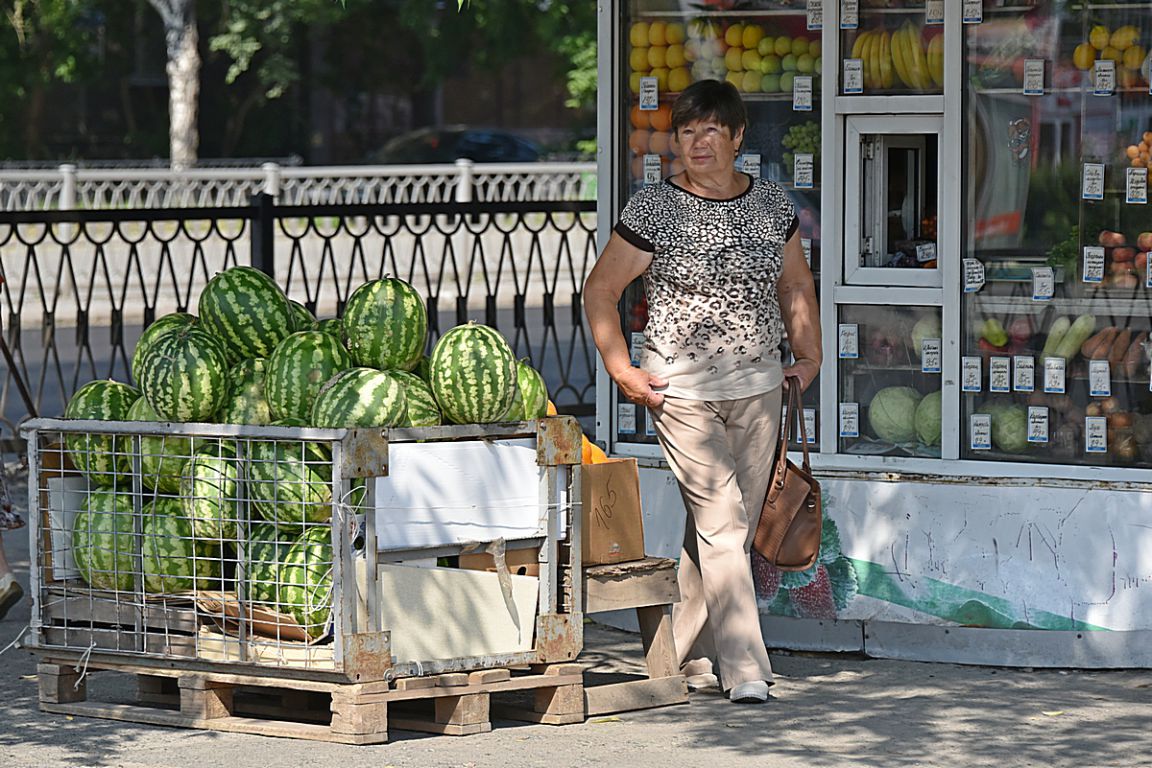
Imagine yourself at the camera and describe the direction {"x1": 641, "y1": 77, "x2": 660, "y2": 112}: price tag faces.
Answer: facing the viewer

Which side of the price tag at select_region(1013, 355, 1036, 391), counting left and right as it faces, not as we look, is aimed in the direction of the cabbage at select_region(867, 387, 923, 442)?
right

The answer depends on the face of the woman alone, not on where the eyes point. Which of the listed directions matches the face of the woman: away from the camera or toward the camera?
toward the camera

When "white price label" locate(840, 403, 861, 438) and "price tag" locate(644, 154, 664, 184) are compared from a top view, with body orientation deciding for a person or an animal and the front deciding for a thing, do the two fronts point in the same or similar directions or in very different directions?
same or similar directions

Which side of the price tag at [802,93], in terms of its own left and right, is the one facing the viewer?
front

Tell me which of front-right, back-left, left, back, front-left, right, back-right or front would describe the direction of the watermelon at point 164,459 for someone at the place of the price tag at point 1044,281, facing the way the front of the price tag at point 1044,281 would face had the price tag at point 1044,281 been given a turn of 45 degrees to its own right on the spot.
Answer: front

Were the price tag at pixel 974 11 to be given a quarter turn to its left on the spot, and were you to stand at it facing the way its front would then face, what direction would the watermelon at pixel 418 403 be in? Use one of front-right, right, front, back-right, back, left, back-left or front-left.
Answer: back-right

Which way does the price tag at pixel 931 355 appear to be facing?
toward the camera

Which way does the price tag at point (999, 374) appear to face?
toward the camera

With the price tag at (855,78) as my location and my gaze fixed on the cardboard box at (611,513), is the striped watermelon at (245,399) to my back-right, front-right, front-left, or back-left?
front-right

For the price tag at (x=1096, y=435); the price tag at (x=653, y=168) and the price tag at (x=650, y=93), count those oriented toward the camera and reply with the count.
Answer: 3

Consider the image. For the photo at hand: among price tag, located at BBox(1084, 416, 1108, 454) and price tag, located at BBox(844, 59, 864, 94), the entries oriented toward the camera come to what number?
2

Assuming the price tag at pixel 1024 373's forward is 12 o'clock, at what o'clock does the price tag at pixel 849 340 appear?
the price tag at pixel 849 340 is roughly at 3 o'clock from the price tag at pixel 1024 373.
